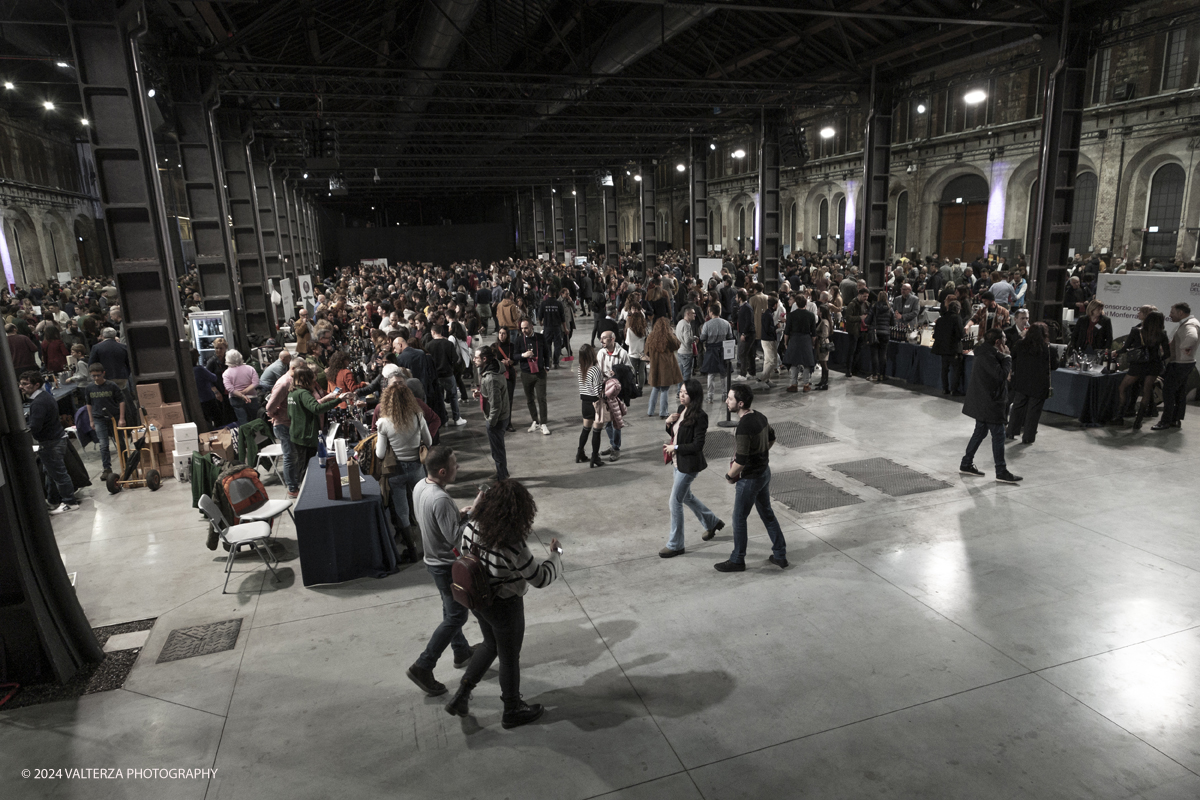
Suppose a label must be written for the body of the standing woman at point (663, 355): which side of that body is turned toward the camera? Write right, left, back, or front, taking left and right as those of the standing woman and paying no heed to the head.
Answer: back

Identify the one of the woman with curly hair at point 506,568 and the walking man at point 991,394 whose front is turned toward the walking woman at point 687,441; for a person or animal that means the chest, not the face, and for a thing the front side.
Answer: the woman with curly hair

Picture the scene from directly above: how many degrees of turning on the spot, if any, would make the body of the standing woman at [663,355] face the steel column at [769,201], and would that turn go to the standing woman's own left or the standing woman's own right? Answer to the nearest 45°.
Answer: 0° — they already face it

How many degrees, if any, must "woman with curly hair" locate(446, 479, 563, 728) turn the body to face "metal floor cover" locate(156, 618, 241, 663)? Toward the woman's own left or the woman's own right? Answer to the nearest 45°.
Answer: approximately 90° to the woman's own left

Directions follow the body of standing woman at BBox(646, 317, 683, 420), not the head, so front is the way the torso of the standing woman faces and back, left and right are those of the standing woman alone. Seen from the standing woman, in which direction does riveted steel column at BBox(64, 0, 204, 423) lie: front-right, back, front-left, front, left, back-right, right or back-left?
left

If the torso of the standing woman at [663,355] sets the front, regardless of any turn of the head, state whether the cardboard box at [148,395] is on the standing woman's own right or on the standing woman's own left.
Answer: on the standing woman's own left

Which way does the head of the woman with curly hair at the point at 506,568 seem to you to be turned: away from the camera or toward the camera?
away from the camera

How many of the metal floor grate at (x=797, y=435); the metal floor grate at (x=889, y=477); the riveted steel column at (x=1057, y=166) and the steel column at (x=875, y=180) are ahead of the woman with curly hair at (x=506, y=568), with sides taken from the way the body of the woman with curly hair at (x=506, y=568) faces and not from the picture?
4

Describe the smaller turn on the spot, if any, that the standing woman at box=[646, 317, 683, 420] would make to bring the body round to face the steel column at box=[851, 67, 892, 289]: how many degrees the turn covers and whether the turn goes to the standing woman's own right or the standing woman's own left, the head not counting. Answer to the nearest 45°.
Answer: approximately 45° to the standing woman's own right
